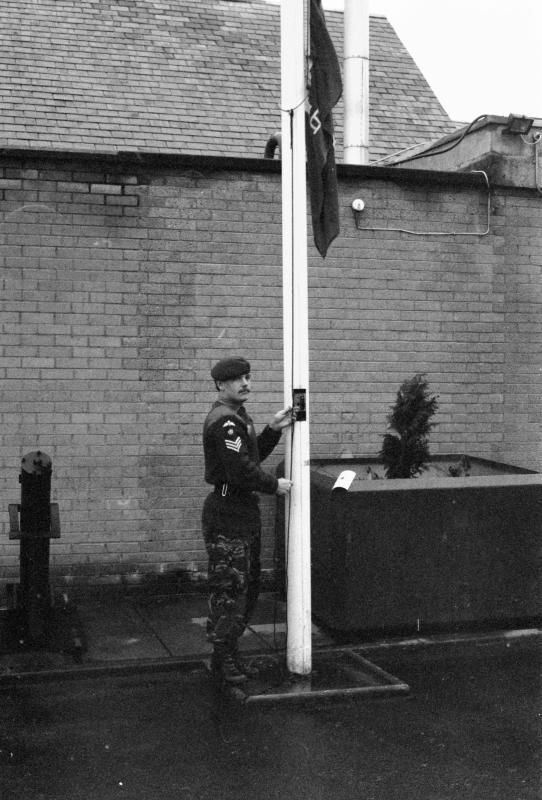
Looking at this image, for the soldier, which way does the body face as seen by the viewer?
to the viewer's right

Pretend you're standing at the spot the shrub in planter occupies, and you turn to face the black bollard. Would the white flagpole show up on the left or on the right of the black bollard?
left

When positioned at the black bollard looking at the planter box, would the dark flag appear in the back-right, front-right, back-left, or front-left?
front-right

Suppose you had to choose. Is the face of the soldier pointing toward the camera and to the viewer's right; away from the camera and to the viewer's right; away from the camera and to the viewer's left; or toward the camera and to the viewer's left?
toward the camera and to the viewer's right

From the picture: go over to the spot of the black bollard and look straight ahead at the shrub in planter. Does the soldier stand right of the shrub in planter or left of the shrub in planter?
right

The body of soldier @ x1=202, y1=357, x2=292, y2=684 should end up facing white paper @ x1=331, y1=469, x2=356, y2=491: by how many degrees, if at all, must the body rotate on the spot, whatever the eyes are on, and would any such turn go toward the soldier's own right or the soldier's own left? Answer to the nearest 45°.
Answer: approximately 45° to the soldier's own left

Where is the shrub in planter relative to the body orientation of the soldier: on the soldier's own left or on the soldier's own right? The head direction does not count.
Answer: on the soldier's own left

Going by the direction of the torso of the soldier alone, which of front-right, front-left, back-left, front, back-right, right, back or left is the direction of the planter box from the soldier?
front-left

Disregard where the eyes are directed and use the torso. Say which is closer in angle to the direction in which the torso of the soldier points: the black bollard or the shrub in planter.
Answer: the shrub in planter

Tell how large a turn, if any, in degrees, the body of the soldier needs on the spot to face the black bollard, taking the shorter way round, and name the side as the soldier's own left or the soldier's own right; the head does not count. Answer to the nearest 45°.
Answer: approximately 135° to the soldier's own left
